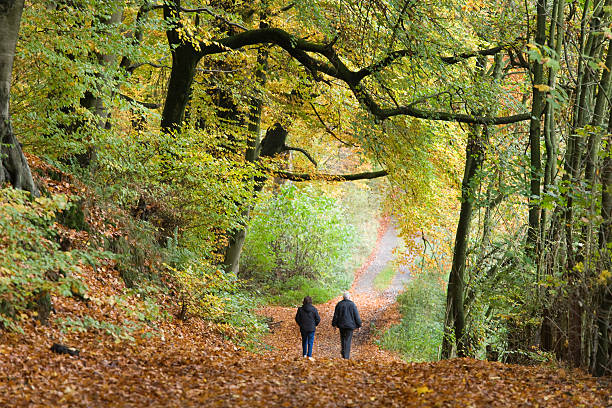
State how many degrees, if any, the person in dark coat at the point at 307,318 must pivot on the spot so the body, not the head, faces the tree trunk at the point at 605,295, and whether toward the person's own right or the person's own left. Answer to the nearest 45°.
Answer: approximately 135° to the person's own right

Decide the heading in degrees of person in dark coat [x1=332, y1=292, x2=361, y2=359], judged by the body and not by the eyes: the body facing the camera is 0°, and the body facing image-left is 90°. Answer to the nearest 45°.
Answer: approximately 180°

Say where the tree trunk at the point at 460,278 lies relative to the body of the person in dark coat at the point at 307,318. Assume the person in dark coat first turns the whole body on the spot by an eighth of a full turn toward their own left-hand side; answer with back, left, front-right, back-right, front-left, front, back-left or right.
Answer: back-right

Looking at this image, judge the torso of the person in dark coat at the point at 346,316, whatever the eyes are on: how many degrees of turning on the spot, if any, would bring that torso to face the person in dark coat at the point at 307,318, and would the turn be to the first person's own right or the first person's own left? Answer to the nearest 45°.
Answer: approximately 90° to the first person's own left

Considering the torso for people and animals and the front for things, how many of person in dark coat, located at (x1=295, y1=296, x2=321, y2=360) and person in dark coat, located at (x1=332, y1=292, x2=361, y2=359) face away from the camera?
2

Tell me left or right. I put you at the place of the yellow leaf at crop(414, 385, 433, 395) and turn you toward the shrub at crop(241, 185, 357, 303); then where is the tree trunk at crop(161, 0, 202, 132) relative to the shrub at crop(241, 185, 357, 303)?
left

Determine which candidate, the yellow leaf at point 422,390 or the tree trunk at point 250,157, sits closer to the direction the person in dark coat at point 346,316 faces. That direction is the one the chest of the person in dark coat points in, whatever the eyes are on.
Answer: the tree trunk

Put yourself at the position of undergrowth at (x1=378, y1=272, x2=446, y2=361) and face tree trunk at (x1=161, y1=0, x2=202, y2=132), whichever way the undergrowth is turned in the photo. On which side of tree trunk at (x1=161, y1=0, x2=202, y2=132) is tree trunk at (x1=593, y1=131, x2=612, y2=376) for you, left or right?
left

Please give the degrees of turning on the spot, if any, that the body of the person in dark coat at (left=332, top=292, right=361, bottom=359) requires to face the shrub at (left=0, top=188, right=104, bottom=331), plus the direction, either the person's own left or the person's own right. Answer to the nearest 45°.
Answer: approximately 135° to the person's own left

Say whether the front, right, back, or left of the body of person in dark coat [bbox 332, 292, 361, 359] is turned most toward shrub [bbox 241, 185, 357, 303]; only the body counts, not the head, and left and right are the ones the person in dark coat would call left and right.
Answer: front

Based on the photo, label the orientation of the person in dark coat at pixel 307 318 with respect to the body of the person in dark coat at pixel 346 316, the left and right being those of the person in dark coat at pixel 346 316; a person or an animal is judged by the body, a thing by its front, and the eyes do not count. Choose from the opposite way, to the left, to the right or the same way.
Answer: the same way

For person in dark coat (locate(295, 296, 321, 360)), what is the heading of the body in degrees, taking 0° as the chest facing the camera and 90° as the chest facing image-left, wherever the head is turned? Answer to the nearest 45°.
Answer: approximately 180°
